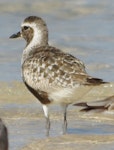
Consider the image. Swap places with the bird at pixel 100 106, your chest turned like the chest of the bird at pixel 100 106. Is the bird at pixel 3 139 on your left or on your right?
on your right

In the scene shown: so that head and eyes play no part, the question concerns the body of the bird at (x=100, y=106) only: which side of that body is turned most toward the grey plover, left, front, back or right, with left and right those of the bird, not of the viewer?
back

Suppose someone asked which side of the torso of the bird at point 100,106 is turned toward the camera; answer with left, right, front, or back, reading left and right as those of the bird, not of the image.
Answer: right
